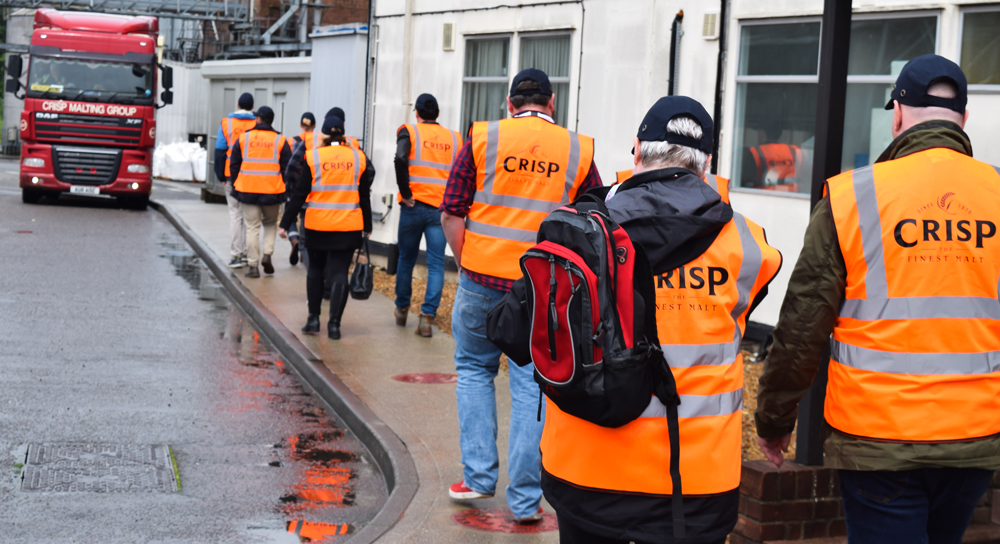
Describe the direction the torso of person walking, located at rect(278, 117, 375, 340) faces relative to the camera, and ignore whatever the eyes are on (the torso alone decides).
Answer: away from the camera

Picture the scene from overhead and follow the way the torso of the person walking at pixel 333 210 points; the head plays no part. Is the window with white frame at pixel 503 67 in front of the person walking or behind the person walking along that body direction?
in front

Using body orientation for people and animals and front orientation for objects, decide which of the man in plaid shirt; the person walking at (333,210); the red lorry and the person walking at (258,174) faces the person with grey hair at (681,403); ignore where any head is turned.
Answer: the red lorry

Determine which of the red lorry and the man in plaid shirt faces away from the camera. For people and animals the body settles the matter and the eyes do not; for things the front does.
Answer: the man in plaid shirt

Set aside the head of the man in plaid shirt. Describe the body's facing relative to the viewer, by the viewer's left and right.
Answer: facing away from the viewer

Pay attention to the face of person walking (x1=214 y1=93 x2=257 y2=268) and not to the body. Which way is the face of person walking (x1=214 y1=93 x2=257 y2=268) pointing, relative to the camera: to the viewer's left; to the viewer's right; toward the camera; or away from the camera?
away from the camera

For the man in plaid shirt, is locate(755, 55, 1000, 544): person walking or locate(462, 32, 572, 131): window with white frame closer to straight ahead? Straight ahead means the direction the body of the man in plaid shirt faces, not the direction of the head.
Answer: the window with white frame

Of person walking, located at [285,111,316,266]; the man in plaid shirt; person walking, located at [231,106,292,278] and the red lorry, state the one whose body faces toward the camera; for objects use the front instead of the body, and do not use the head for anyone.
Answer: the red lorry

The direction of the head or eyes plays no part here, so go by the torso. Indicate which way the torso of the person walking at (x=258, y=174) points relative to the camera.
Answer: away from the camera

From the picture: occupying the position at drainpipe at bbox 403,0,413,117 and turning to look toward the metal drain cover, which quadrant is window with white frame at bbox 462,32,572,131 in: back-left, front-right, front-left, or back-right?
front-left

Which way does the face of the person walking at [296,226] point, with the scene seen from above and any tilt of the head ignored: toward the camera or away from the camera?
away from the camera

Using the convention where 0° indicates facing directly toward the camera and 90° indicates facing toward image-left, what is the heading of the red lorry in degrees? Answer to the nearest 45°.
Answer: approximately 0°

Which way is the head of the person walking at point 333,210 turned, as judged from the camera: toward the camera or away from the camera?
away from the camera

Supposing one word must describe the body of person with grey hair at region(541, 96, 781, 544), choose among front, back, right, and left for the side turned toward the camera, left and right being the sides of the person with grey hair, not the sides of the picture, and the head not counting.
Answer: back

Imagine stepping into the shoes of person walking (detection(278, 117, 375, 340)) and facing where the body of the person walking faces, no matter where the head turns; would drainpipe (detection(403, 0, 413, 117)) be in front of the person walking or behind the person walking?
in front

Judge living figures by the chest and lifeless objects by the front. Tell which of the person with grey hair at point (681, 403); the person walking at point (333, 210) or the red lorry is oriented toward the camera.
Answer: the red lorry

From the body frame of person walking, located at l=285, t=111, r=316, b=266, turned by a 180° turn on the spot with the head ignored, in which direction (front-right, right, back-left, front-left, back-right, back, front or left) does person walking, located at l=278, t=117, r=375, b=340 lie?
front

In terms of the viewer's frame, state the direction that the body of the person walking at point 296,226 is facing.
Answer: away from the camera
